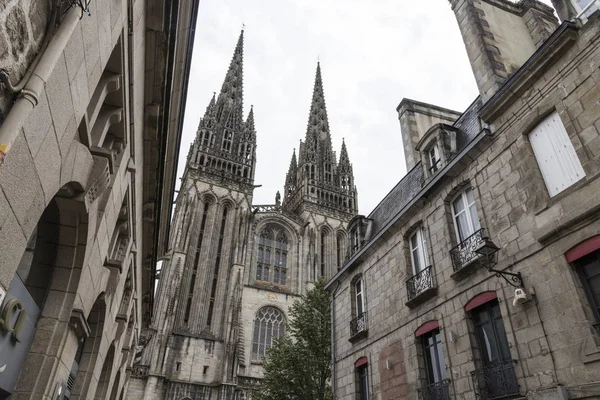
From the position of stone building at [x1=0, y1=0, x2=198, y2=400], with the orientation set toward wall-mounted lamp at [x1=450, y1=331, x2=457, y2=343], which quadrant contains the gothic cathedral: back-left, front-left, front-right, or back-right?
front-left

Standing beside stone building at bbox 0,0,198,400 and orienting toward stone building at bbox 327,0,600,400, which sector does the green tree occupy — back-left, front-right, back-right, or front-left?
front-left

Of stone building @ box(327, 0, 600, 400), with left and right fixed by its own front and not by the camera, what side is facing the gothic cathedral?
right

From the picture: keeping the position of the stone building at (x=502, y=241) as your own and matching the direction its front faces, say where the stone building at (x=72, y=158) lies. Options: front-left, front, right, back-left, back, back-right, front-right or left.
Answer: front

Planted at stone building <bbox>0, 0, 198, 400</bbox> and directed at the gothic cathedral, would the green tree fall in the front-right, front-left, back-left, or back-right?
front-right

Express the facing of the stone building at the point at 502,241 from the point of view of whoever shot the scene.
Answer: facing the viewer and to the left of the viewer

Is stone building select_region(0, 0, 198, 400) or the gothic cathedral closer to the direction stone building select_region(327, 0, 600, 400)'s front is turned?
the stone building

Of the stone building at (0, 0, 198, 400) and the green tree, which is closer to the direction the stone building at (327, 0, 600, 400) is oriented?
the stone building
